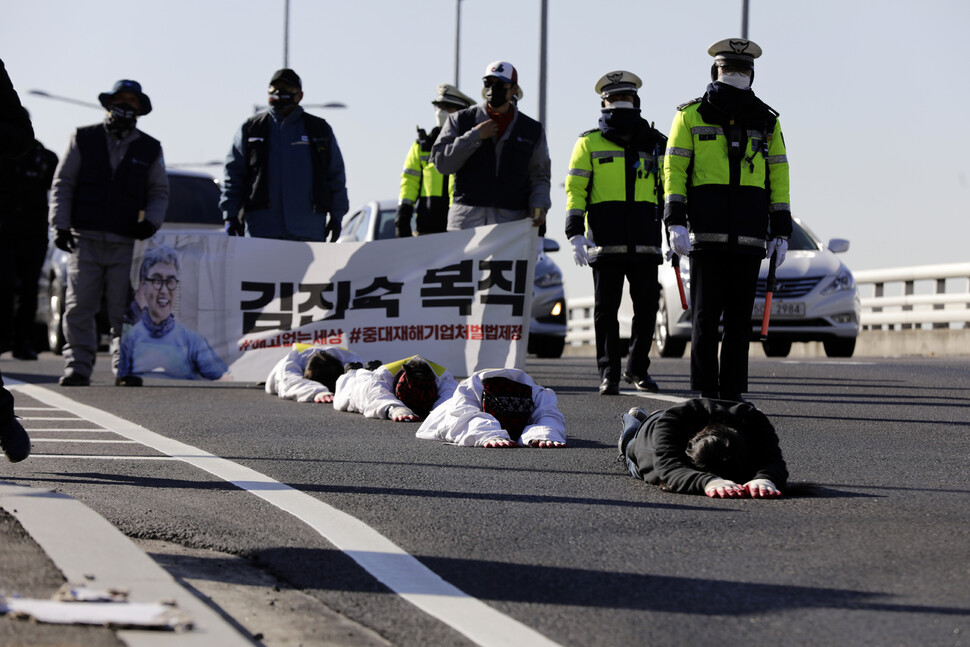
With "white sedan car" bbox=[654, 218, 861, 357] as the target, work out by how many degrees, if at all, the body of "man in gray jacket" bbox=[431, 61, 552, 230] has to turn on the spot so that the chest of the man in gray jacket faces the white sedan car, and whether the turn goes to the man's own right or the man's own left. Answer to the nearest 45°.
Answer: approximately 135° to the man's own left

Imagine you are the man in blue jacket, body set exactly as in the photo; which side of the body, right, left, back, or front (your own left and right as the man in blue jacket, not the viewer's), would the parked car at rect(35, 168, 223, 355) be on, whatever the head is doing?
back

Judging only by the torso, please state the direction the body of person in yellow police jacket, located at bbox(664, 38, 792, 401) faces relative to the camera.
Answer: toward the camera

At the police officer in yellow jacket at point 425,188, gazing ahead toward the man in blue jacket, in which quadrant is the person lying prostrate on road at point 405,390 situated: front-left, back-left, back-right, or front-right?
front-left

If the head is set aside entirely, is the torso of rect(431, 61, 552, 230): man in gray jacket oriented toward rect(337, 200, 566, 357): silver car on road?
no

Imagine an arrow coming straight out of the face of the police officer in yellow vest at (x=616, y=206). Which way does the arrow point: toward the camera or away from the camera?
toward the camera

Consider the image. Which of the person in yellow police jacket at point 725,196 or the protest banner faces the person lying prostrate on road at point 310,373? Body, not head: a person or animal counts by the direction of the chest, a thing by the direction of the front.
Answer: the protest banner

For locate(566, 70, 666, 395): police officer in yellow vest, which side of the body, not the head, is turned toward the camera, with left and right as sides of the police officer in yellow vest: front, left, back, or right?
front

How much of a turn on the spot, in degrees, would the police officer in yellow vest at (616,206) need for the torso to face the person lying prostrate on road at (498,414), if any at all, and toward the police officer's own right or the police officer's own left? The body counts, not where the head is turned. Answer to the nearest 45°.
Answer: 0° — they already face them

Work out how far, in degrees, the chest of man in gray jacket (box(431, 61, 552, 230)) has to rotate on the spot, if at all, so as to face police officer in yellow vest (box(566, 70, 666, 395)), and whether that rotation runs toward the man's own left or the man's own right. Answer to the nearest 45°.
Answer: approximately 90° to the man's own left

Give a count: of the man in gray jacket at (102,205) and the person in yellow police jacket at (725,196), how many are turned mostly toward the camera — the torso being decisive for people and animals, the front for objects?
2

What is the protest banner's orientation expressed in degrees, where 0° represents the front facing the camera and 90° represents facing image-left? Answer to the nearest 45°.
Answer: approximately 0°

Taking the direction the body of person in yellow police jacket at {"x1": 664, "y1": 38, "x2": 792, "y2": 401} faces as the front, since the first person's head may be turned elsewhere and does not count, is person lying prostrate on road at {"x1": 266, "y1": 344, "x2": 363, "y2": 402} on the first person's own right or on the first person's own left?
on the first person's own right

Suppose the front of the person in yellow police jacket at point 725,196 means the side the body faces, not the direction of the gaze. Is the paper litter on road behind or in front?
in front

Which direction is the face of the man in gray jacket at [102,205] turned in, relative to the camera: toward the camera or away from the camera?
toward the camera

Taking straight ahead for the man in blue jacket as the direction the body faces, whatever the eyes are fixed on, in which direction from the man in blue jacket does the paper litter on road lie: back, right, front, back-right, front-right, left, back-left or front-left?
front

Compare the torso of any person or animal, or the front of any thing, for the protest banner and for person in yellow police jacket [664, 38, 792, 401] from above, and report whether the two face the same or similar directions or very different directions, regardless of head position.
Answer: same or similar directions

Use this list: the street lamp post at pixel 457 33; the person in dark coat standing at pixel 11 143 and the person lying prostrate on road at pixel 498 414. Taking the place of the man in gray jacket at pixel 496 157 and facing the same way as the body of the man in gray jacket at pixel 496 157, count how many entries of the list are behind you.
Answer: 1

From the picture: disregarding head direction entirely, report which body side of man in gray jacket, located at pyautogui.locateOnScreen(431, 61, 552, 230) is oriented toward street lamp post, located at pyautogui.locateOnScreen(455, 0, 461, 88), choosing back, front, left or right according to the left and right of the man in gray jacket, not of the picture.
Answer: back

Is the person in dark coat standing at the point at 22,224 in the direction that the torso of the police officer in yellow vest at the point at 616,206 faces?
no
